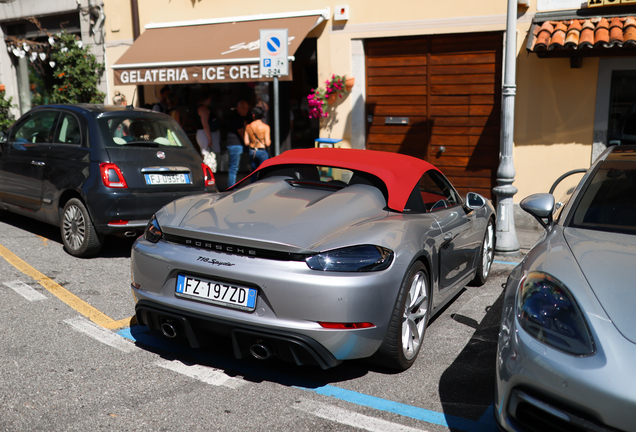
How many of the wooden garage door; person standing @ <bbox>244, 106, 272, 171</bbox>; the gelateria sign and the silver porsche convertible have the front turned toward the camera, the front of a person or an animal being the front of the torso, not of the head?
2

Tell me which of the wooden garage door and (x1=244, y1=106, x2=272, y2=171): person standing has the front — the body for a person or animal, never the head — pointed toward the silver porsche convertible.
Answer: the wooden garage door

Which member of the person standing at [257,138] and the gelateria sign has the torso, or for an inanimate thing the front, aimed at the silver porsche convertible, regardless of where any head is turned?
the gelateria sign

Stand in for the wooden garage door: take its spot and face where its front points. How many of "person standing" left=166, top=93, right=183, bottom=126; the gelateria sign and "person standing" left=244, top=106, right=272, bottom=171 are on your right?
3

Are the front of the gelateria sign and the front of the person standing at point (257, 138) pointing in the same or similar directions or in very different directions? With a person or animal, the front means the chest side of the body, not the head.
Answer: very different directions

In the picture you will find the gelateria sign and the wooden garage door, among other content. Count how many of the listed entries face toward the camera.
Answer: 2

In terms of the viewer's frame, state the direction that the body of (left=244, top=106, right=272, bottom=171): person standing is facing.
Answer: away from the camera

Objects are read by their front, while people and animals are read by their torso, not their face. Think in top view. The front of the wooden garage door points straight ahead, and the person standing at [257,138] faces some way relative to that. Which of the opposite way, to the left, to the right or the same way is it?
the opposite way

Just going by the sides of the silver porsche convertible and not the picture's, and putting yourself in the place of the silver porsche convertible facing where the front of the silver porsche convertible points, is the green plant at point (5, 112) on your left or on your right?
on your left

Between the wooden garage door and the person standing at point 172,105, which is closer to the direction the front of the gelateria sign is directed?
the wooden garage door

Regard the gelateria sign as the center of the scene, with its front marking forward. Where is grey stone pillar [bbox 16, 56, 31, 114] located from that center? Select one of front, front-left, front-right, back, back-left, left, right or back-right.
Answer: back-right
